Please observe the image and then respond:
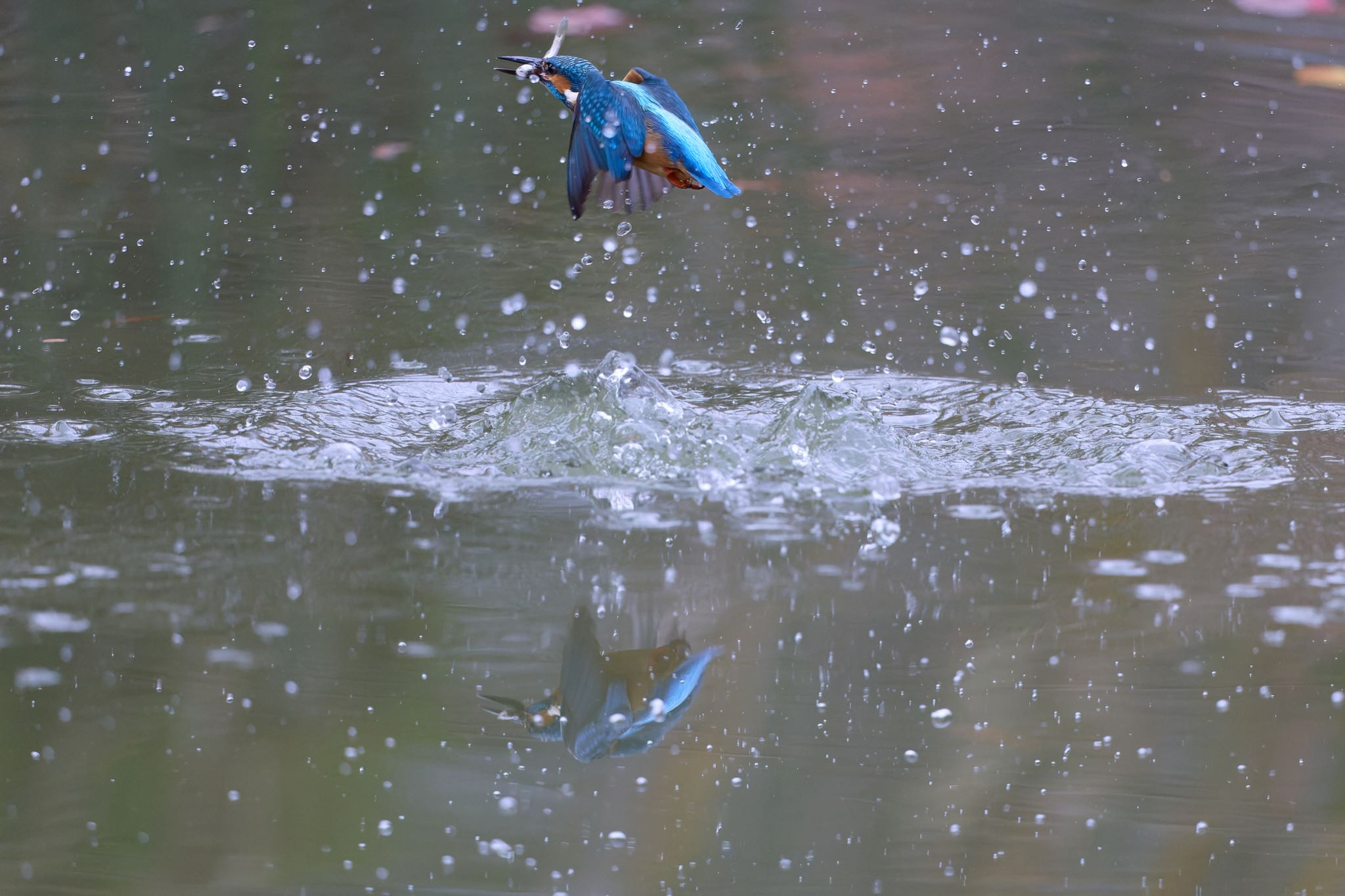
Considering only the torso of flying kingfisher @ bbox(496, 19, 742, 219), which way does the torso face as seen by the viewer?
to the viewer's left
